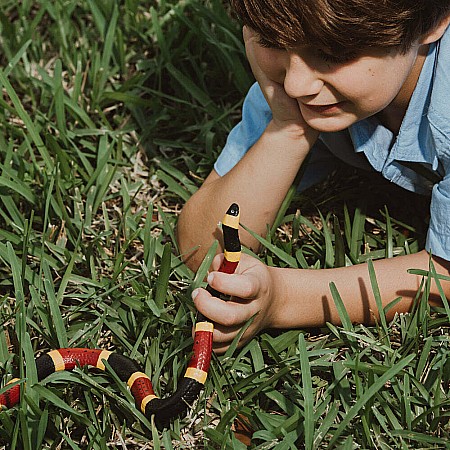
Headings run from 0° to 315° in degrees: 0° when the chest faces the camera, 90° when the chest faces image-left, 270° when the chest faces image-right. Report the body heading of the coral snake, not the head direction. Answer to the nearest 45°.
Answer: approximately 180°
